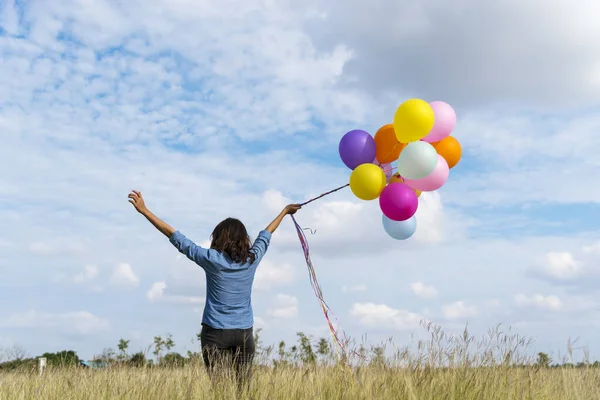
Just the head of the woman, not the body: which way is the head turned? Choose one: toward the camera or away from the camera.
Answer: away from the camera

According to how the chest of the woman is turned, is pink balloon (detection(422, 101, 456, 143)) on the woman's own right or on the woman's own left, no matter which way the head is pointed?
on the woman's own right

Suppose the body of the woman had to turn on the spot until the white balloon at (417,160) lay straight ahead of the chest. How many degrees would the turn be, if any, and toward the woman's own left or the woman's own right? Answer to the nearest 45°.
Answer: approximately 90° to the woman's own right

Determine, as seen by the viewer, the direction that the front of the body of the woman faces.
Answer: away from the camera

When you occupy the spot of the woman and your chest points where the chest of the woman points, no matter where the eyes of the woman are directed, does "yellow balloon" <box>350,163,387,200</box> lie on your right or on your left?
on your right

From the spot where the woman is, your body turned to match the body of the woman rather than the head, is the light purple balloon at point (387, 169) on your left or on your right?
on your right

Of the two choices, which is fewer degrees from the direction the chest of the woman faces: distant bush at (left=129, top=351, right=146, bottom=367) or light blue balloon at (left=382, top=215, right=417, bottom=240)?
the distant bush
